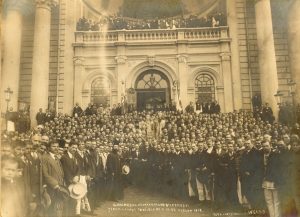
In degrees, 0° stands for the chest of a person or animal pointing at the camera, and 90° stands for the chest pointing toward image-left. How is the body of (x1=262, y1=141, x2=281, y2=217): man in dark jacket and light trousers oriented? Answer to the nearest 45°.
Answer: approximately 45°

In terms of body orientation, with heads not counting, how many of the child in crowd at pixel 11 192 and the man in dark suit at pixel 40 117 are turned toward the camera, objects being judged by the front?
2

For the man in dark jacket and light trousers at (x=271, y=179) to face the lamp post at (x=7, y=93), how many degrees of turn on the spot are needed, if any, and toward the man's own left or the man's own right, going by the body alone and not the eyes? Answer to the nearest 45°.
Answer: approximately 45° to the man's own right
